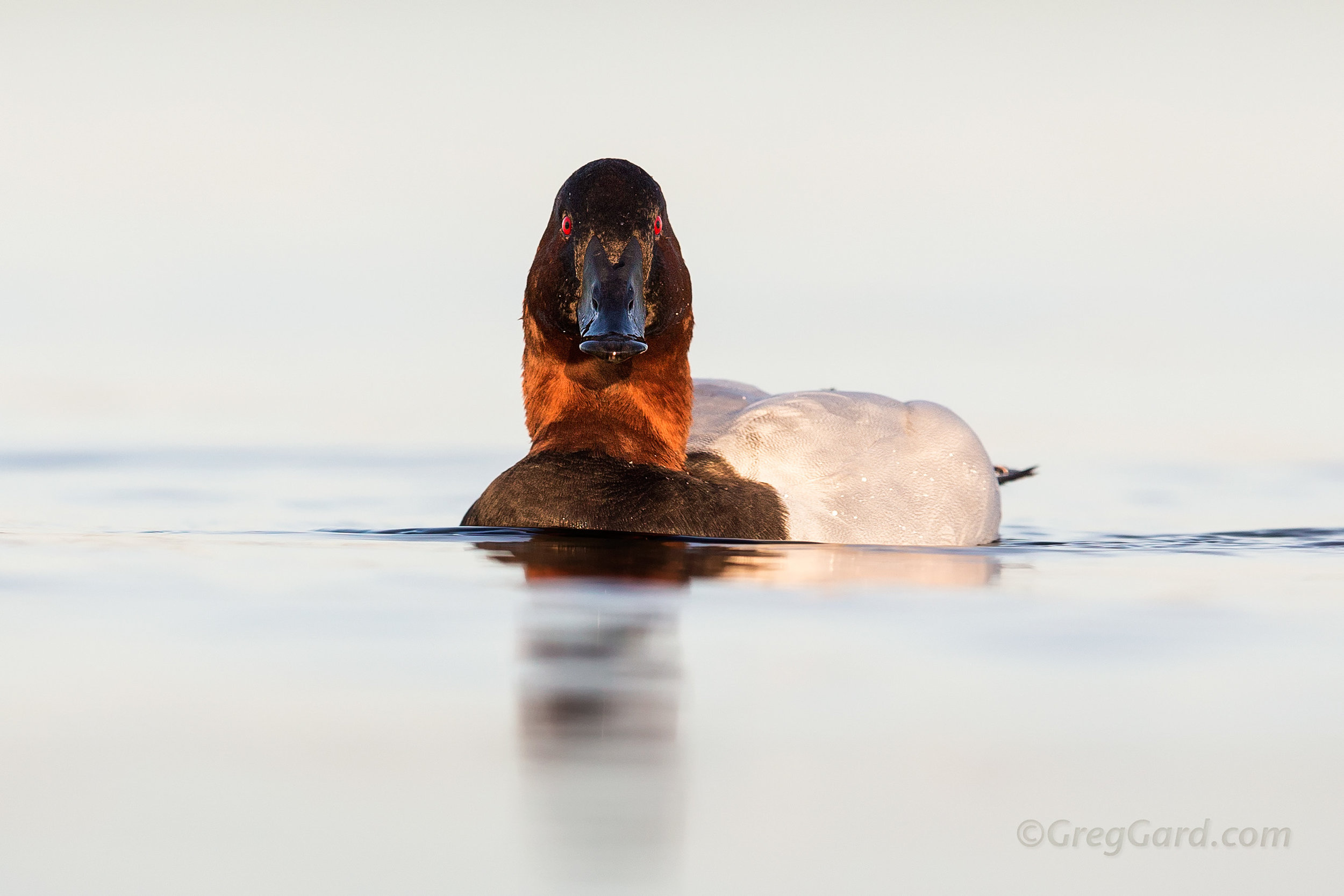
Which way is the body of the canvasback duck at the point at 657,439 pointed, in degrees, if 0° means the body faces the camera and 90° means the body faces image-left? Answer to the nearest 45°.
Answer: approximately 45°
